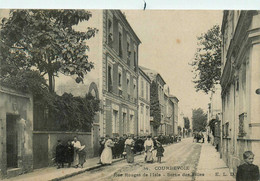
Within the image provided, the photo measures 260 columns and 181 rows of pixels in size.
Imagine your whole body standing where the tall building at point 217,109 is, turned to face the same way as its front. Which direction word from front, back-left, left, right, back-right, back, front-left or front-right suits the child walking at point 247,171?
left

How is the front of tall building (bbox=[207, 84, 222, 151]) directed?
to the viewer's left

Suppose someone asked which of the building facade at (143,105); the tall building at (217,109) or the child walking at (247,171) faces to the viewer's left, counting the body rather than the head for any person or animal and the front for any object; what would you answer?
the tall building

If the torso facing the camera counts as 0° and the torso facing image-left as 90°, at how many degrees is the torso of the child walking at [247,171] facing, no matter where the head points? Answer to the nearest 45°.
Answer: approximately 315°

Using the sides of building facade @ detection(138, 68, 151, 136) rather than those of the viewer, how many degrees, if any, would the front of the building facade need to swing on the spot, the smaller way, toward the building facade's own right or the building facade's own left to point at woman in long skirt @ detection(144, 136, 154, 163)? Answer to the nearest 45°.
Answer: approximately 90° to the building facade's own right

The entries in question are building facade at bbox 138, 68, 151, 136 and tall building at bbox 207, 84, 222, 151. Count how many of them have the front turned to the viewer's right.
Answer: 1

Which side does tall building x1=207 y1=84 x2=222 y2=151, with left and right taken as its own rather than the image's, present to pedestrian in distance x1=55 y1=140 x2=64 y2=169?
left

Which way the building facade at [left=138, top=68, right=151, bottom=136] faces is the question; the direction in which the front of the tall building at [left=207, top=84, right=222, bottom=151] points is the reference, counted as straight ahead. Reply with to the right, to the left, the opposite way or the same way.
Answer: the opposite way

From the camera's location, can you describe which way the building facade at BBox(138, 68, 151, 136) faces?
facing to the right of the viewer
